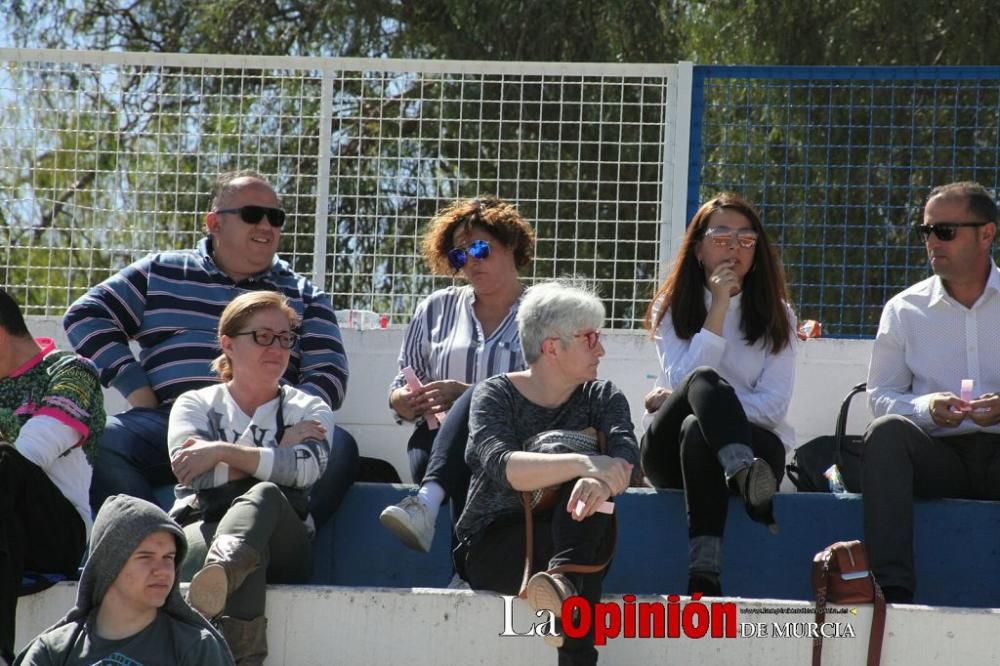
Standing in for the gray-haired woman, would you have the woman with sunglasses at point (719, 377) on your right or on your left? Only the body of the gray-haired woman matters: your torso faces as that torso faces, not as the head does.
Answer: on your left

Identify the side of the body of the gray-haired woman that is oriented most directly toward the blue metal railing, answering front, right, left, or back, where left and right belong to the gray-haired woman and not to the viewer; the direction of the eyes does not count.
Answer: left

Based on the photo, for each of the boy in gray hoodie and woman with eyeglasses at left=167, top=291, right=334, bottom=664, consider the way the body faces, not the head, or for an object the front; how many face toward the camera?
2

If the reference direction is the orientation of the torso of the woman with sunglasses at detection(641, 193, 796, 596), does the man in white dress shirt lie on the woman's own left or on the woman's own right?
on the woman's own left

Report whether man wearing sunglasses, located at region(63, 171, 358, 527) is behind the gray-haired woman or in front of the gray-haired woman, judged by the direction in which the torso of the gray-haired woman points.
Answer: behind

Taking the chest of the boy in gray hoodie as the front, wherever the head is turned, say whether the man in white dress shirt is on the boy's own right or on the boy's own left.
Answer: on the boy's own left

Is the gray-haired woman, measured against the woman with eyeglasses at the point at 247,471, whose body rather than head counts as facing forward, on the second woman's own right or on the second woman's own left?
on the second woman's own left

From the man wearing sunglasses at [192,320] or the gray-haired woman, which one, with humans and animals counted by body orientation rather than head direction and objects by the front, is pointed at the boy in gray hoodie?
the man wearing sunglasses

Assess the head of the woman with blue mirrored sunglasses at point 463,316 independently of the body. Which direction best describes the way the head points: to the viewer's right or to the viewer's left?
to the viewer's left

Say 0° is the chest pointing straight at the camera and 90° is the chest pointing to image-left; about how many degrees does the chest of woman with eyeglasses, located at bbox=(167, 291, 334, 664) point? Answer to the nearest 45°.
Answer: approximately 0°

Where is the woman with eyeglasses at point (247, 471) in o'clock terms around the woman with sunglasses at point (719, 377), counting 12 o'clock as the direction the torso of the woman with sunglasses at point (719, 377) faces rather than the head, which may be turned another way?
the woman with eyeglasses at point (247, 471) is roughly at 2 o'clock from the woman with sunglasses at point (719, 377).

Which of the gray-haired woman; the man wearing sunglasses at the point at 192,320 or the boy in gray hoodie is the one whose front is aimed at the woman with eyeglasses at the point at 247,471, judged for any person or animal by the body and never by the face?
the man wearing sunglasses
